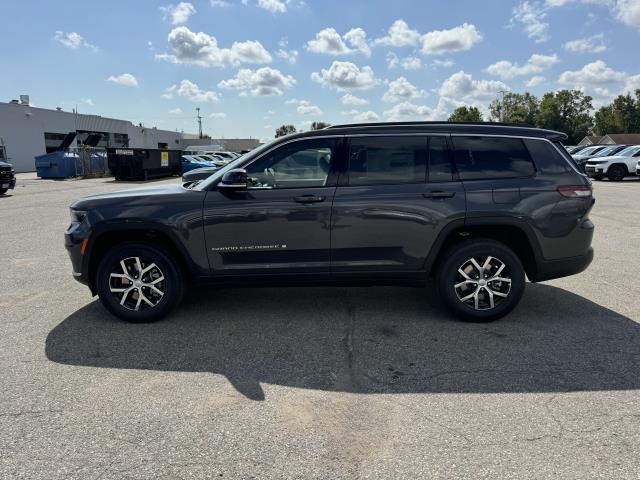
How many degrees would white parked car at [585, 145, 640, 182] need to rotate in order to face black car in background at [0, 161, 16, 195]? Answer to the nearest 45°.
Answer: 0° — it already faces it

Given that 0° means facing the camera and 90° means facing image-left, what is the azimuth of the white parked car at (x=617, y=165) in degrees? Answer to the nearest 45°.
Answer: approximately 45°

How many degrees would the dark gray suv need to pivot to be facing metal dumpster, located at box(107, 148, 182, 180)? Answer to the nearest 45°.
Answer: approximately 45° to its right

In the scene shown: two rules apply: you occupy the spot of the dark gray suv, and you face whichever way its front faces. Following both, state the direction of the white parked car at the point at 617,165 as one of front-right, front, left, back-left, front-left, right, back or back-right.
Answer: back-right

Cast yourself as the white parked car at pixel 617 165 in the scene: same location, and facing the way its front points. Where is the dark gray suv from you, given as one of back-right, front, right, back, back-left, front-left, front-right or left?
front-left

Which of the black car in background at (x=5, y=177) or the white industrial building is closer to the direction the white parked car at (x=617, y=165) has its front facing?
the black car in background

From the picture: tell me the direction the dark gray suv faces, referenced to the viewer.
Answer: facing to the left of the viewer

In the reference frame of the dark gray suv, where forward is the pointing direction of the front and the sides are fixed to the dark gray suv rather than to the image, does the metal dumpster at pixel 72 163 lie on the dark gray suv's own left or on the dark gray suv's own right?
on the dark gray suv's own right
